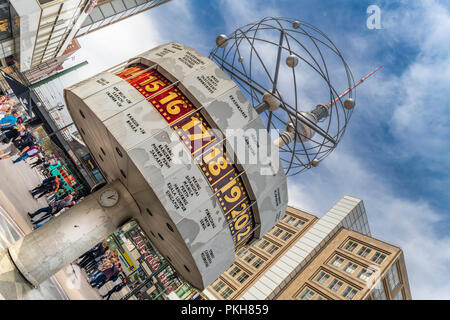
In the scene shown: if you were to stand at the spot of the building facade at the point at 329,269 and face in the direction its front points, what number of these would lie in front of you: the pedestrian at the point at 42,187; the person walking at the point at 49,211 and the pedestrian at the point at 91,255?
3

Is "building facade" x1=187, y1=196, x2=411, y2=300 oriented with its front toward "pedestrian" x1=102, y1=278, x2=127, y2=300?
yes

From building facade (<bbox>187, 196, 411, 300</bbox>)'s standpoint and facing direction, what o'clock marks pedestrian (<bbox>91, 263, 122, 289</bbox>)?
The pedestrian is roughly at 12 o'clock from the building facade.

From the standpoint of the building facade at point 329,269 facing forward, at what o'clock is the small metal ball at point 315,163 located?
The small metal ball is roughly at 11 o'clock from the building facade.

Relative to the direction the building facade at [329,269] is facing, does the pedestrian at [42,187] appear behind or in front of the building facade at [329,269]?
in front

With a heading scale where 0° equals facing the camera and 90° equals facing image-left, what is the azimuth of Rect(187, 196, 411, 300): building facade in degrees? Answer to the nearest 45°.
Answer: approximately 45°

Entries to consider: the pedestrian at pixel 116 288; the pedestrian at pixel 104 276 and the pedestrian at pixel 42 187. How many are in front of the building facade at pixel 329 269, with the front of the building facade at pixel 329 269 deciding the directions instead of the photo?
3

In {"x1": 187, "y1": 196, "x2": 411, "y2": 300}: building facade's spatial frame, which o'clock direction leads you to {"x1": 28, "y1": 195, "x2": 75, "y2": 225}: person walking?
The person walking is roughly at 12 o'clock from the building facade.

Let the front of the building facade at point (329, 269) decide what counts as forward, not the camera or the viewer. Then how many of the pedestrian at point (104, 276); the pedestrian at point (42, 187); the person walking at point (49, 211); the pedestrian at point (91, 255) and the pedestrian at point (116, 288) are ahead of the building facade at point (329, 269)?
5

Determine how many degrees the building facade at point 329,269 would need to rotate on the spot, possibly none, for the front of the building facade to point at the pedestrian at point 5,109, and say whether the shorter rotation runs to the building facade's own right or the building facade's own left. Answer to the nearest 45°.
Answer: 0° — it already faces them
